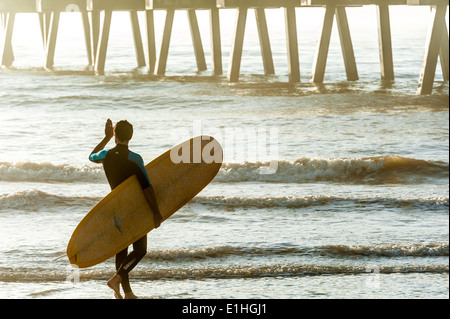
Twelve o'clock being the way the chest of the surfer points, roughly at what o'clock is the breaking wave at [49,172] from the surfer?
The breaking wave is roughly at 10 o'clock from the surfer.

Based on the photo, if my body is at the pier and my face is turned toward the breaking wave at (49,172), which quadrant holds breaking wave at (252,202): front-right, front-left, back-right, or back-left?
front-left

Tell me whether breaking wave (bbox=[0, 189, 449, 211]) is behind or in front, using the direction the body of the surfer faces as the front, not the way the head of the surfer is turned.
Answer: in front

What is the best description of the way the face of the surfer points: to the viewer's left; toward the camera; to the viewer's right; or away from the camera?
away from the camera

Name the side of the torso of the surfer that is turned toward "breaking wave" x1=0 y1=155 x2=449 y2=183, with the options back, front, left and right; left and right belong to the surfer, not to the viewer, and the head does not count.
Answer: front

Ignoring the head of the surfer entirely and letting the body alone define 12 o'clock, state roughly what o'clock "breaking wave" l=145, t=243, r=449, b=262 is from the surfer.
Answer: The breaking wave is roughly at 12 o'clock from the surfer.

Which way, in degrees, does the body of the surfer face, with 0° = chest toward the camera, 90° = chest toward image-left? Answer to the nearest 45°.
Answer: approximately 225°
